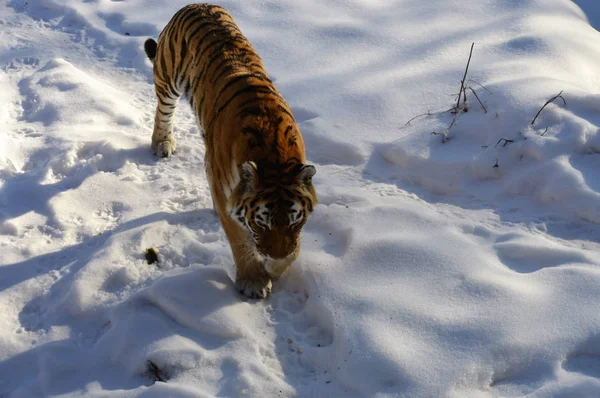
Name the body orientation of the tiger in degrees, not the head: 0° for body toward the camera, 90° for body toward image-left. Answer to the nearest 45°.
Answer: approximately 315°
